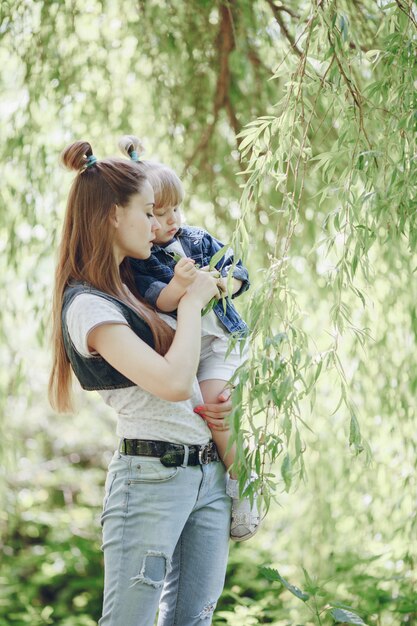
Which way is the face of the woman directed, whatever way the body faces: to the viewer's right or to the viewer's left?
to the viewer's right

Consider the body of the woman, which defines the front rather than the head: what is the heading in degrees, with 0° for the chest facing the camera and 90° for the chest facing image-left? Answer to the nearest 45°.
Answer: approximately 270°
